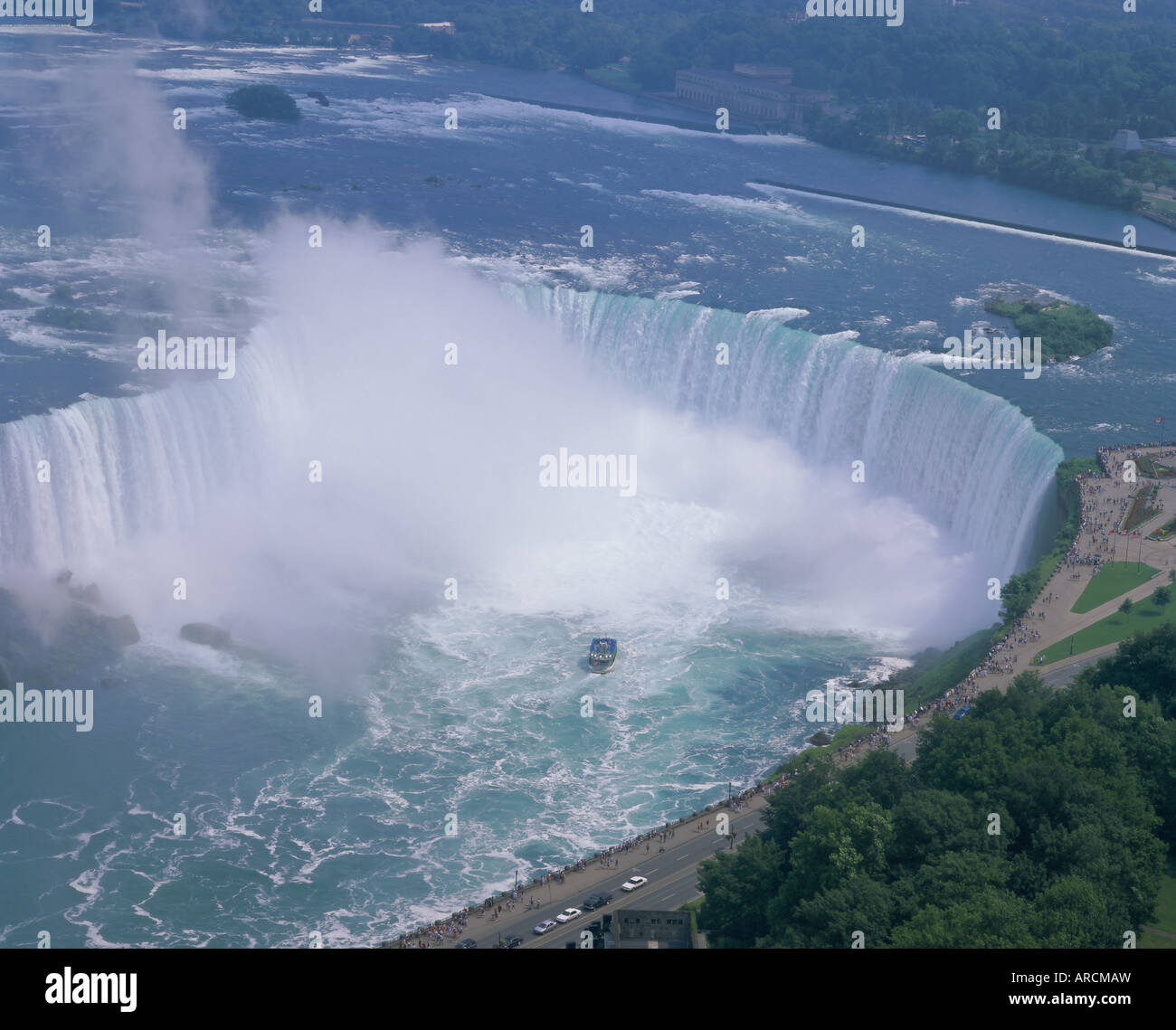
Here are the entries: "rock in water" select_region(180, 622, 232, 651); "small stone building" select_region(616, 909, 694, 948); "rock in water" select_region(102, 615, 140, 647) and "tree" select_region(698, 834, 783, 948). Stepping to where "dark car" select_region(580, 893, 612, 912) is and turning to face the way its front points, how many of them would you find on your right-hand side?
2
